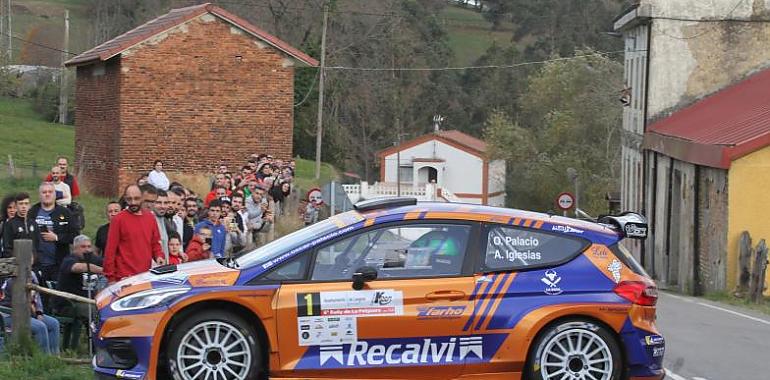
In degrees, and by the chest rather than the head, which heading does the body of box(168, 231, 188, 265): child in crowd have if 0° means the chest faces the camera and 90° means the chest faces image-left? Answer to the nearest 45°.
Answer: approximately 0°

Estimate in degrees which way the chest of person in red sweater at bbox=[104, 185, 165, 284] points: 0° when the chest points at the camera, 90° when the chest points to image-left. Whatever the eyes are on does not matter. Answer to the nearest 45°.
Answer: approximately 315°

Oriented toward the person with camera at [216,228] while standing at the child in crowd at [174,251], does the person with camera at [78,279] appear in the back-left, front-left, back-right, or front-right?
back-left

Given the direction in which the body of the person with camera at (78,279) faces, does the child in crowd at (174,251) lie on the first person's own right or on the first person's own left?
on the first person's own left

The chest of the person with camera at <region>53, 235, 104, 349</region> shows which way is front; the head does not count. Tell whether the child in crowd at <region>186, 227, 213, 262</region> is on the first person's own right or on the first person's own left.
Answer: on the first person's own left

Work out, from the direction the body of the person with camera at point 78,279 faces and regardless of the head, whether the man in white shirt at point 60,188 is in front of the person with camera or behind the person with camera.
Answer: behind

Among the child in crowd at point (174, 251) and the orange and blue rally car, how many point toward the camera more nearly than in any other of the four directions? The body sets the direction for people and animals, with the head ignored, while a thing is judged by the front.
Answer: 1
